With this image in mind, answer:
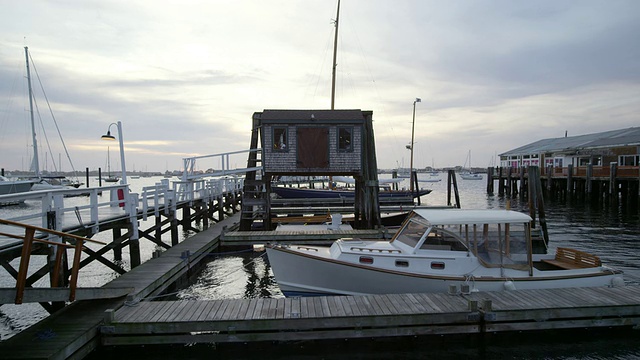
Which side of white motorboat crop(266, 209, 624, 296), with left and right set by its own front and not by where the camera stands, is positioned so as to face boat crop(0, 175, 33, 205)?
front

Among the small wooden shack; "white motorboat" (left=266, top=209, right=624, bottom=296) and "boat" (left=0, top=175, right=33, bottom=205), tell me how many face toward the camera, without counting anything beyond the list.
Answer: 1

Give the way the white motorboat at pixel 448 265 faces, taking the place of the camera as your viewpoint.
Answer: facing to the left of the viewer

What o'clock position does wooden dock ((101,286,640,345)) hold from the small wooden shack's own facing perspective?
The wooden dock is roughly at 12 o'clock from the small wooden shack.

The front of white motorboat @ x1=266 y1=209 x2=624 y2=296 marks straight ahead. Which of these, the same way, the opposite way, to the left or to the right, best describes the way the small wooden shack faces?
to the left

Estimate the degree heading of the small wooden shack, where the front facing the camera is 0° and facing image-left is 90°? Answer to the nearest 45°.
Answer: approximately 0°

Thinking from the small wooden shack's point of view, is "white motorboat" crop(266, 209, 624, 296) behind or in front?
in front

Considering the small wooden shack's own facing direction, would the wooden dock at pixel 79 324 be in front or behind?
in front
